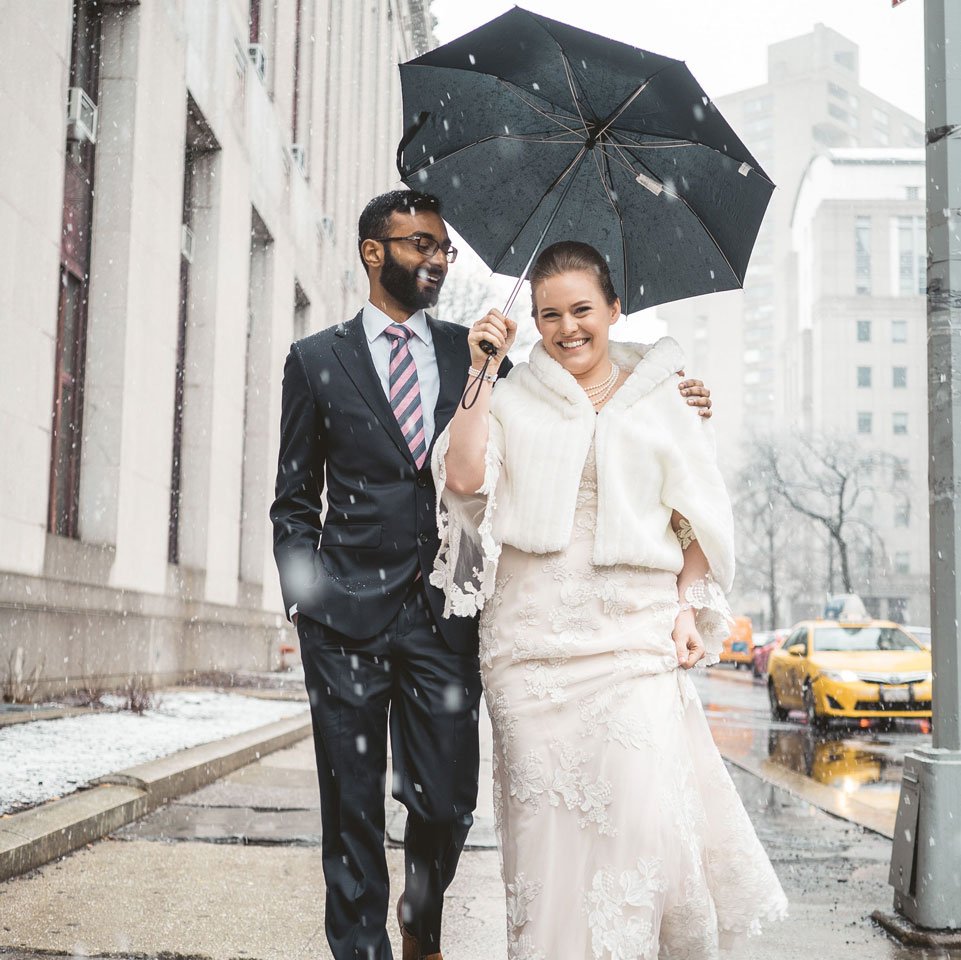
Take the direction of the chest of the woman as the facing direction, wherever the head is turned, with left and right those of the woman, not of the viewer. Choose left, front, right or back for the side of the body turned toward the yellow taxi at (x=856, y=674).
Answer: back

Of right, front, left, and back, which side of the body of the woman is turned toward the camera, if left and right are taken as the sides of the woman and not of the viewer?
front

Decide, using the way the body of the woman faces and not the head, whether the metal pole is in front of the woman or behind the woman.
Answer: behind

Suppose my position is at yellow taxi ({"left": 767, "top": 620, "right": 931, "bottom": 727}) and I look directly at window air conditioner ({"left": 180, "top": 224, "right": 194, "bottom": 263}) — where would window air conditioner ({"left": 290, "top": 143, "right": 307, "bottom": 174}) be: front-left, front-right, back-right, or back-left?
front-right

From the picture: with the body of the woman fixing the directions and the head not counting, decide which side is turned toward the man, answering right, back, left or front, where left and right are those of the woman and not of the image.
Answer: right

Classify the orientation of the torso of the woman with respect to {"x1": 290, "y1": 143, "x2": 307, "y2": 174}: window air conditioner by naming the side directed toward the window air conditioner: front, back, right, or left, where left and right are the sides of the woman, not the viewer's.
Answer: back

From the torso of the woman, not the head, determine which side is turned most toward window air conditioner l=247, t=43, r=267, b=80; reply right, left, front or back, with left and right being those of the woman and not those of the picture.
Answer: back

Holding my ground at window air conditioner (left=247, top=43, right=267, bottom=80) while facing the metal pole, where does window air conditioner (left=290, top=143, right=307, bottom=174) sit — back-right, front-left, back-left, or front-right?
back-left

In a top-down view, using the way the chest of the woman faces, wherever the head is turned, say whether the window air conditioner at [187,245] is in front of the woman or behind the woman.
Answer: behind
